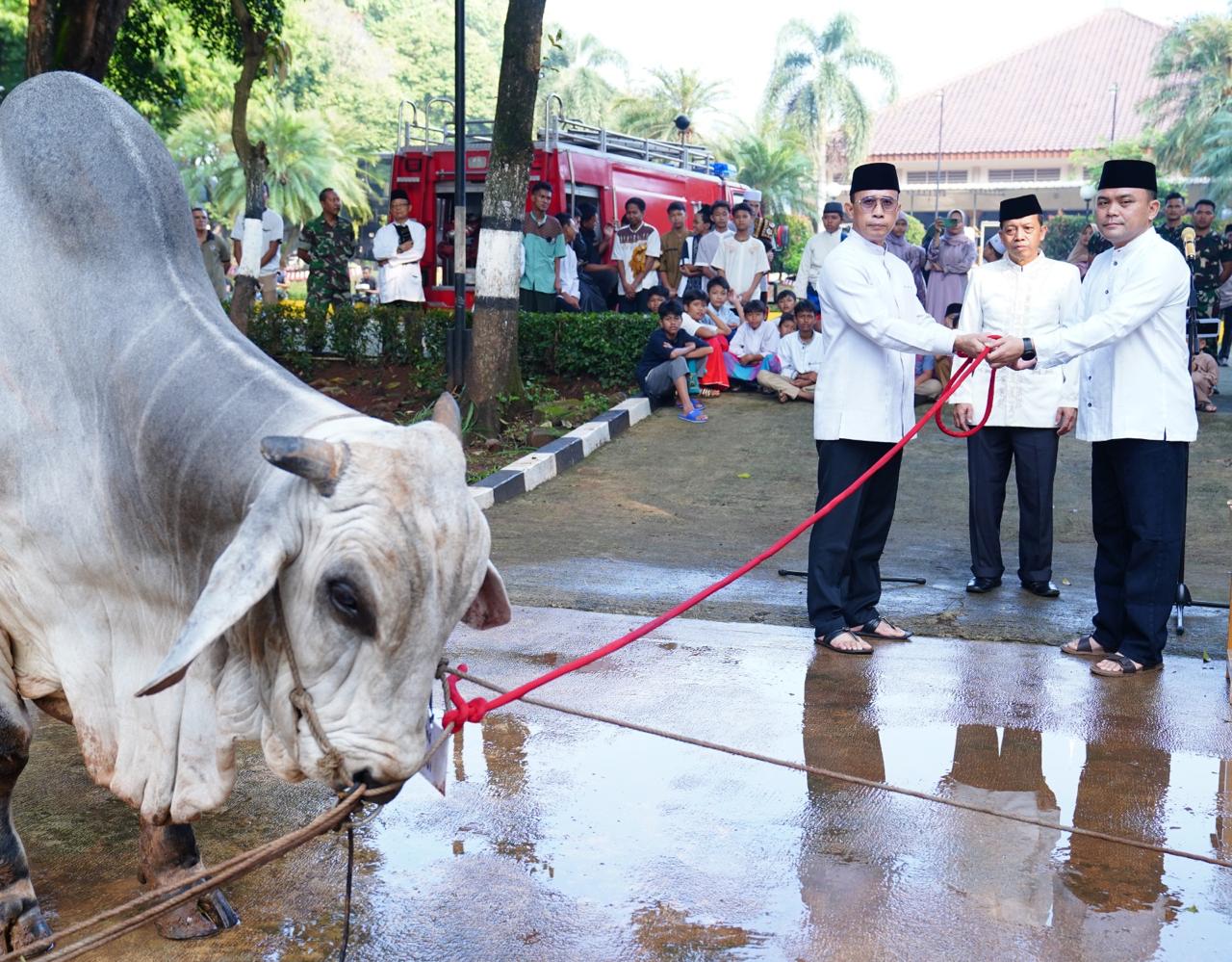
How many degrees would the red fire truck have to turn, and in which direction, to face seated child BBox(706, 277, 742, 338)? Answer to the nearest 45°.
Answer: approximately 90° to its right

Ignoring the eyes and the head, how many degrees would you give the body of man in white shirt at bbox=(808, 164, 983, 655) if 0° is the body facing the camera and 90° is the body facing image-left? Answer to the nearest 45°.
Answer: approximately 315°

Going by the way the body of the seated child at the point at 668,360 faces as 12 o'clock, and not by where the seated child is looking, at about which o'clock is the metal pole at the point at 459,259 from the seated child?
The metal pole is roughly at 4 o'clock from the seated child.

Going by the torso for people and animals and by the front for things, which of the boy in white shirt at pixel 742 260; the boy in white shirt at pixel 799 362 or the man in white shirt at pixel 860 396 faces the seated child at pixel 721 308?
the boy in white shirt at pixel 742 260

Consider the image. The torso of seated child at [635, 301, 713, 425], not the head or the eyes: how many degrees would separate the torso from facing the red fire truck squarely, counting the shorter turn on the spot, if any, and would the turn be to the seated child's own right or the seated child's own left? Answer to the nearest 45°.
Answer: approximately 180°

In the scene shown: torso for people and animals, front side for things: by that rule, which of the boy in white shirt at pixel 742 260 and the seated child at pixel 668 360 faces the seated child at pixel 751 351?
the boy in white shirt

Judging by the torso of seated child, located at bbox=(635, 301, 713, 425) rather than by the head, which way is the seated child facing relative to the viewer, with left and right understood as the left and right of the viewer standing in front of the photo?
facing the viewer and to the right of the viewer

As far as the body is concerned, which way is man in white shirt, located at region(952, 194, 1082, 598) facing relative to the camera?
toward the camera

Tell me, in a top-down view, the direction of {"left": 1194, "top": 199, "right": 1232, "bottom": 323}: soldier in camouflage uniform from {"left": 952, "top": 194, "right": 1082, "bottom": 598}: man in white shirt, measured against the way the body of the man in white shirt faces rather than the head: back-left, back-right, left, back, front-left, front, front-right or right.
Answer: back

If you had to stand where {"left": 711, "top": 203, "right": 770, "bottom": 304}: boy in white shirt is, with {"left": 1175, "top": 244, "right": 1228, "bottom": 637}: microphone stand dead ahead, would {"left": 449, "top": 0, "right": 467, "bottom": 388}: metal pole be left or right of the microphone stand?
right

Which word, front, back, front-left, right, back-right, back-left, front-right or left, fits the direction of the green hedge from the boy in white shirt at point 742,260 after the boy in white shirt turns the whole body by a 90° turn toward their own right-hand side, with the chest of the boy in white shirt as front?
front-left

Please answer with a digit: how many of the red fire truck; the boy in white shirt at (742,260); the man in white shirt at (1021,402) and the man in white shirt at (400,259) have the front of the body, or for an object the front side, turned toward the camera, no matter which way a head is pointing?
3

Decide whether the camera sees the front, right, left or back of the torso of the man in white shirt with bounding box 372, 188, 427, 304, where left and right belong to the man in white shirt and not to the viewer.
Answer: front

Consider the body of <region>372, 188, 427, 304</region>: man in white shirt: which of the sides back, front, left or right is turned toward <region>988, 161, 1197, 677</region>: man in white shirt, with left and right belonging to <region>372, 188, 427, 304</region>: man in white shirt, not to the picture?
front

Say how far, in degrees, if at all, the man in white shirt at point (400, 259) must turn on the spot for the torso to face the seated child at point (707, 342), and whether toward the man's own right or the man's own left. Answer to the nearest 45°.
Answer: approximately 45° to the man's own left

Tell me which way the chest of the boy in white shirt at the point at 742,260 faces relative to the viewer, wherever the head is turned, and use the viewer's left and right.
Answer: facing the viewer

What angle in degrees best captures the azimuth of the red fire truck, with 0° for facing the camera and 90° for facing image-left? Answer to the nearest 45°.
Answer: approximately 225°
